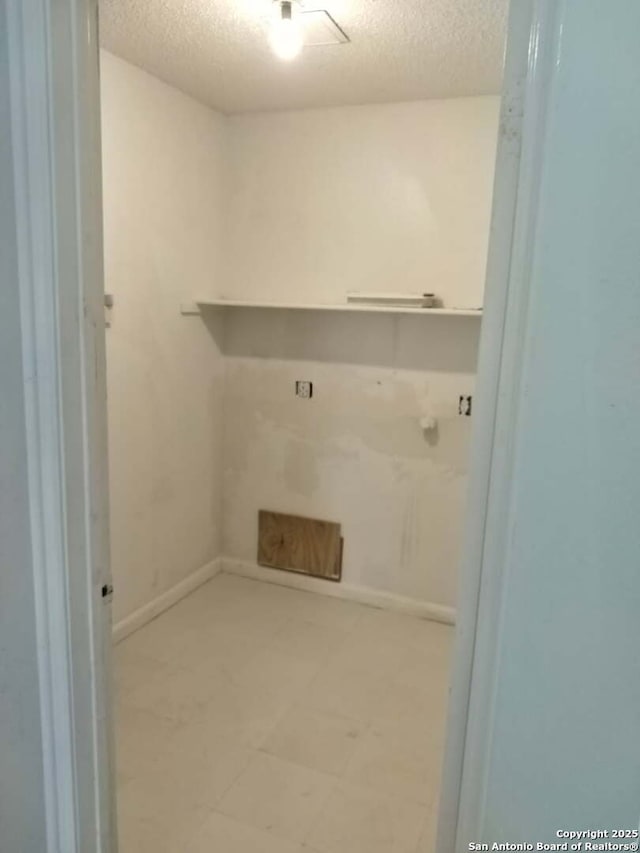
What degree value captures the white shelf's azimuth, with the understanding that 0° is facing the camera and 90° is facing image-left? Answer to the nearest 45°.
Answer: approximately 0°

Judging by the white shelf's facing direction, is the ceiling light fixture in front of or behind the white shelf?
in front
